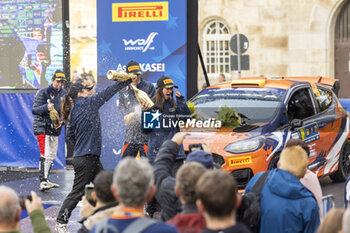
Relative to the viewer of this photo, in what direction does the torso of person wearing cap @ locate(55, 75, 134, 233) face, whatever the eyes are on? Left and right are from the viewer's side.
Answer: facing to the right of the viewer

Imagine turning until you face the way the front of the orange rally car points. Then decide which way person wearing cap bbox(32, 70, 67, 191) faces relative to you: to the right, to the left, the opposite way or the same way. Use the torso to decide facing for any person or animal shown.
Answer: to the left

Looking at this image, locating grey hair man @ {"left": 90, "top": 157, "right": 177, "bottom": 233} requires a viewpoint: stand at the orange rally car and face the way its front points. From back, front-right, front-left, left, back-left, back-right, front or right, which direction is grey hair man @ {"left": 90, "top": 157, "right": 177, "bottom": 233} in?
front-left

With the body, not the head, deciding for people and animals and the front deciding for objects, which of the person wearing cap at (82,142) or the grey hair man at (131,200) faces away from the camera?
the grey hair man

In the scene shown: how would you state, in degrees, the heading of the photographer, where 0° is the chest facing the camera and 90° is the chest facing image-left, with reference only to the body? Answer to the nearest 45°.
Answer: approximately 135°

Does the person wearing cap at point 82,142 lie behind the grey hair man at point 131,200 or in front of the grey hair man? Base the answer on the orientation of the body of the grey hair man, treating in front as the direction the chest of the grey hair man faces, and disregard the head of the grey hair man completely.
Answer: in front

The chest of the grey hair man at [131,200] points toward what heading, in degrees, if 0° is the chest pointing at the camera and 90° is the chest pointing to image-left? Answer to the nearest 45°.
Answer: approximately 180°

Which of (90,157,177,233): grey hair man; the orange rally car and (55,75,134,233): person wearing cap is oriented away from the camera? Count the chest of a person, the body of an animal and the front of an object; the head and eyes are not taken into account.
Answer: the grey hair man

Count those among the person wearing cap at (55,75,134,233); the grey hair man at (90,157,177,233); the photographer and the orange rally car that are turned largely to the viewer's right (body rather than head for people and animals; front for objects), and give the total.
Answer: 1

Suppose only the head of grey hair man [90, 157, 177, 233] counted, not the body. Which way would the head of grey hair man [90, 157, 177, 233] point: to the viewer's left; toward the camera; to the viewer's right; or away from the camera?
away from the camera

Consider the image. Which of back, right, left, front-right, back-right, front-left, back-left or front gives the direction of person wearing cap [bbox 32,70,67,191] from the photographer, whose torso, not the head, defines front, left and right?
front-right
